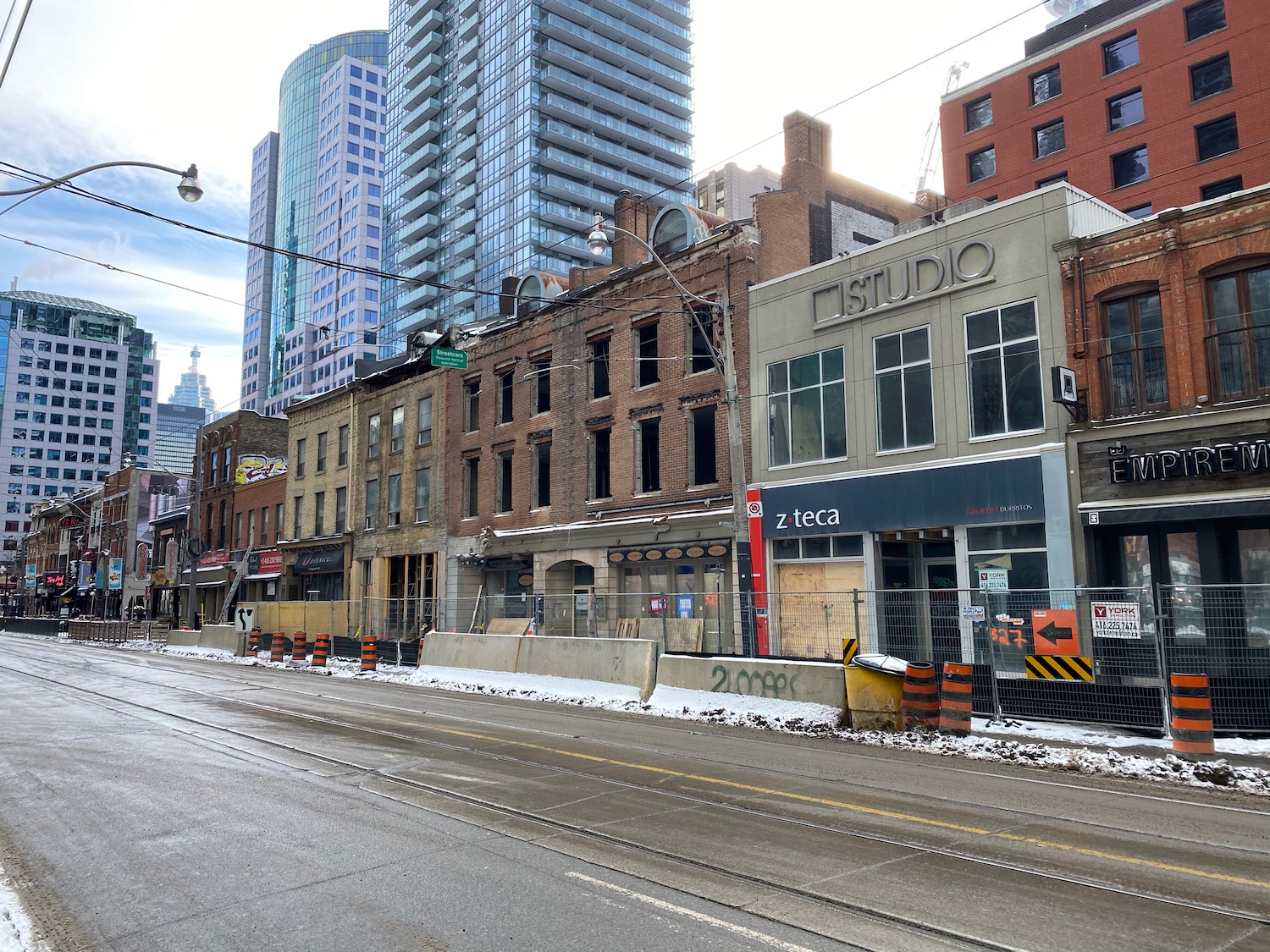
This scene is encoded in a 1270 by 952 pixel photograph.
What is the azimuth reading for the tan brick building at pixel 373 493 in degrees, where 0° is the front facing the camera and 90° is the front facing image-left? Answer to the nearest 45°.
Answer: approximately 45°

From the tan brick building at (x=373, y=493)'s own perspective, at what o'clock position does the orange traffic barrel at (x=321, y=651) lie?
The orange traffic barrel is roughly at 11 o'clock from the tan brick building.

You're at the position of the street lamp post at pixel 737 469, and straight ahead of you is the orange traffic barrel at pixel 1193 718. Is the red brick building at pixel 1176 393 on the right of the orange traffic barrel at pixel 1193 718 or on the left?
left

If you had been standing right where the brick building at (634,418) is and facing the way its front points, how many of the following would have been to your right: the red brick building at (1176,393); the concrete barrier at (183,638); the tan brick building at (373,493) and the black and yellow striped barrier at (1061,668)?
2

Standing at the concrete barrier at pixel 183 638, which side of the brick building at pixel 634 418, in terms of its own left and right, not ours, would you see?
right

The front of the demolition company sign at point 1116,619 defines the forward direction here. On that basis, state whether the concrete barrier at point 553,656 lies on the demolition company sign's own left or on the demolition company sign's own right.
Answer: on the demolition company sign's own right

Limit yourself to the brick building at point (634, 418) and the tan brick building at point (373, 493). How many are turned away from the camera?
0

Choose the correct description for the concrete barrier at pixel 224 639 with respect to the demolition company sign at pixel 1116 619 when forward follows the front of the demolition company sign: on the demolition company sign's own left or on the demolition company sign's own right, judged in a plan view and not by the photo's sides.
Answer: on the demolition company sign's own right

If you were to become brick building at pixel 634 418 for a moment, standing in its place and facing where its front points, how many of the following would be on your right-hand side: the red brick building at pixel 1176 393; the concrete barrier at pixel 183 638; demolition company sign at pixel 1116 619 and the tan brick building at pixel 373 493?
2

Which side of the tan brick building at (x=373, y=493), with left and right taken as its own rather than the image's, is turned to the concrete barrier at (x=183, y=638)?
right

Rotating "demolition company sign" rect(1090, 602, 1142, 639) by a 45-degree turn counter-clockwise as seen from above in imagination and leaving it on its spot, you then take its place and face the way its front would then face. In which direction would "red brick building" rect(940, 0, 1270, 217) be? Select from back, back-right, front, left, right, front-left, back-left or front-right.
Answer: back-left
